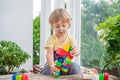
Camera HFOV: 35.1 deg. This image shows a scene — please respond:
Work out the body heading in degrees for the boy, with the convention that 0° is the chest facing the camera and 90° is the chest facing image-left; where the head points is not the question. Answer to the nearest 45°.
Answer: approximately 0°
